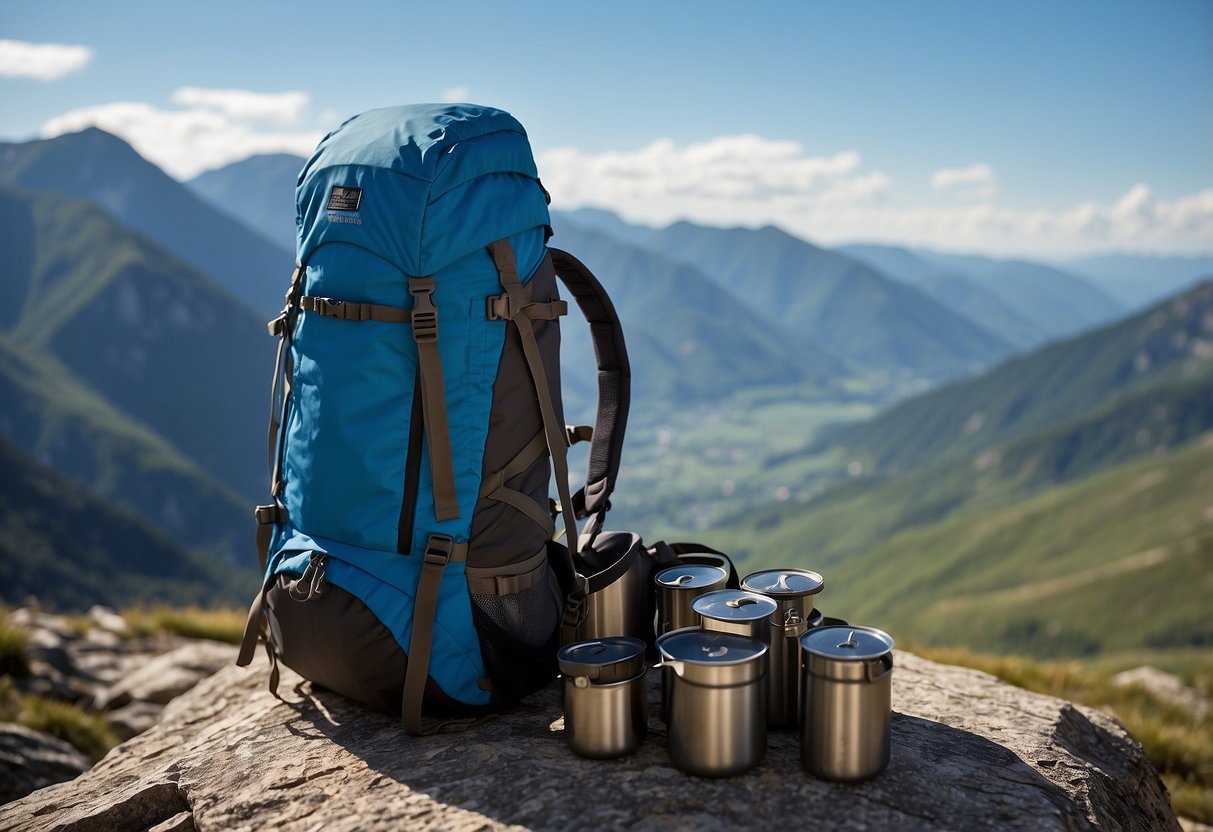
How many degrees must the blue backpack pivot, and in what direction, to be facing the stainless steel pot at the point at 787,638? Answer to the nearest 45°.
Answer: approximately 90° to its left

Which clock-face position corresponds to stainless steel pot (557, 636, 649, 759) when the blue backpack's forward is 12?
The stainless steel pot is roughly at 9 o'clock from the blue backpack.

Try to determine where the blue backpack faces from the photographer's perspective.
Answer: facing the viewer and to the left of the viewer

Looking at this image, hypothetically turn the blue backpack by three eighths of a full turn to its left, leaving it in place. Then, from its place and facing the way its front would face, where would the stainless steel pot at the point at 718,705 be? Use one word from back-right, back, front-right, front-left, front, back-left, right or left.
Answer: front-right

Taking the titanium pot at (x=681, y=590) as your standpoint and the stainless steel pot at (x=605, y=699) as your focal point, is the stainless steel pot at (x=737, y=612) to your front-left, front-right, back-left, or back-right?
front-left

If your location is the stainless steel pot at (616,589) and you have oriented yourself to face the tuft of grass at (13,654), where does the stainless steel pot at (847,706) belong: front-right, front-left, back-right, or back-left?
back-left

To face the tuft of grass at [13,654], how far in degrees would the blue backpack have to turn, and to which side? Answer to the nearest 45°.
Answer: approximately 90° to its right

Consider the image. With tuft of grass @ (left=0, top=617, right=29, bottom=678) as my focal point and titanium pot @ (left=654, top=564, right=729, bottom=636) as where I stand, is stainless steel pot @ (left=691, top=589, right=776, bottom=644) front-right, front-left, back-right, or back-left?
back-left

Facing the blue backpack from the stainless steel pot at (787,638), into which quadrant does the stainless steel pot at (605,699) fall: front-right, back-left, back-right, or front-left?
front-left

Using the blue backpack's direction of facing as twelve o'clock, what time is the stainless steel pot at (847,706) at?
The stainless steel pot is roughly at 9 o'clock from the blue backpack.

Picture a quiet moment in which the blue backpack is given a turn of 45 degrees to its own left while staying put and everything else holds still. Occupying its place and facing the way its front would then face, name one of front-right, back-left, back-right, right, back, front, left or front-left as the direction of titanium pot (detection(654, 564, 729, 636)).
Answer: left

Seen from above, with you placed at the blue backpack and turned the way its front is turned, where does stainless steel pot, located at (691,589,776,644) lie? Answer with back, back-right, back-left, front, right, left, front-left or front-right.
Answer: left

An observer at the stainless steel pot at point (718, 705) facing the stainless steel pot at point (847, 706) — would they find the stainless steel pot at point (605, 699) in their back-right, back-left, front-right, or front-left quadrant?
back-left
